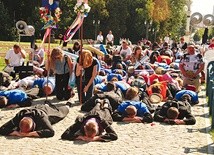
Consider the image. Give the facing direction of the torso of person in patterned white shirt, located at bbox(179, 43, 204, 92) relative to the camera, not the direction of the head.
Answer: toward the camera

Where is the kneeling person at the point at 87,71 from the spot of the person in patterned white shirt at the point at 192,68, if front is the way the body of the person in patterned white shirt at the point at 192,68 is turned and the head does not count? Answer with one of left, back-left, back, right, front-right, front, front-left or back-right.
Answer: front-right

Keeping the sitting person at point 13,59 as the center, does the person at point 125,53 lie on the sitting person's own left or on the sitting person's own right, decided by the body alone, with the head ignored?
on the sitting person's own left

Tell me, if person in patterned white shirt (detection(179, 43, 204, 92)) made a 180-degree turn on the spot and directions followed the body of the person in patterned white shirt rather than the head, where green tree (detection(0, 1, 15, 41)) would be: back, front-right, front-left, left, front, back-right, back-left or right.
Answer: front-left

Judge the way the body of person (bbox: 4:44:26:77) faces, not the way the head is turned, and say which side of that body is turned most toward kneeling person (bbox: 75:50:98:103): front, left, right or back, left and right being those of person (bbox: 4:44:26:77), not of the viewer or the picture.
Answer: front

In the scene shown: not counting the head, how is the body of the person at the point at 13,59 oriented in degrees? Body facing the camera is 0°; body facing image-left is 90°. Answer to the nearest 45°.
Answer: approximately 315°

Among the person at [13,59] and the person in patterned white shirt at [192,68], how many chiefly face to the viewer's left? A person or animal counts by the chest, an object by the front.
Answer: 0

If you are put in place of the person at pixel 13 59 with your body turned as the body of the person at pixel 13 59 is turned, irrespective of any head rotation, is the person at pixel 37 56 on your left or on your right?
on your left

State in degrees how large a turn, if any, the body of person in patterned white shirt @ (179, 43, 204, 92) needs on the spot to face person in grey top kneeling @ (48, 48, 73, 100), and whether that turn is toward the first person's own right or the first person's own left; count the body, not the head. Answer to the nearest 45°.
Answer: approximately 45° to the first person's own right
